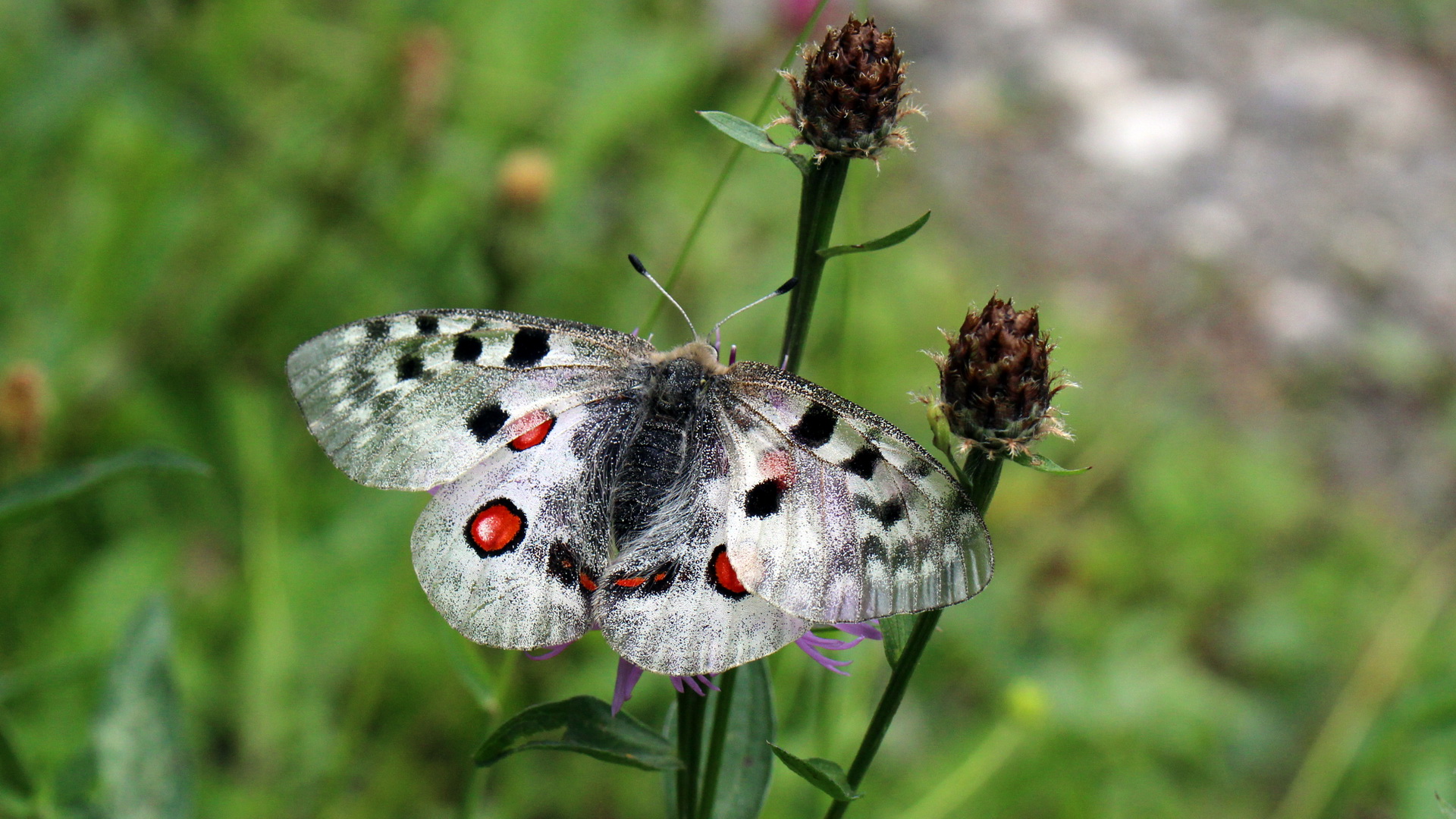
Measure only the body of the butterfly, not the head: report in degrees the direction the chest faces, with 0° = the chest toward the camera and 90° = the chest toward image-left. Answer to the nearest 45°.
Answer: approximately 180°
